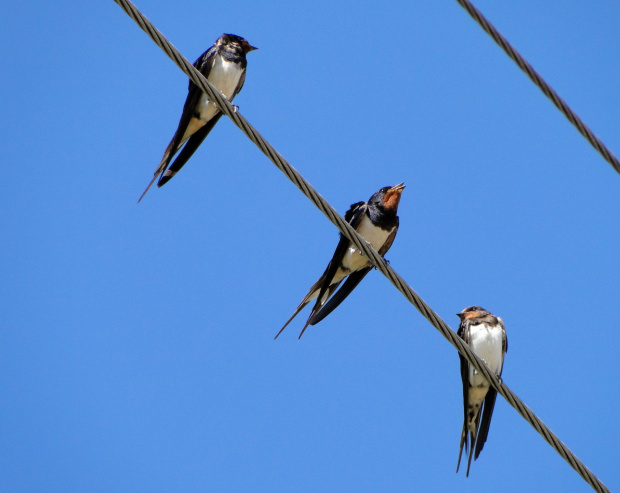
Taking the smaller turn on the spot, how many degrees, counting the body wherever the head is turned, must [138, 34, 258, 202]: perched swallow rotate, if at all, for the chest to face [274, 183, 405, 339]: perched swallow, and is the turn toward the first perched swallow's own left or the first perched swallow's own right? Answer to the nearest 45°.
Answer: approximately 45° to the first perched swallow's own left

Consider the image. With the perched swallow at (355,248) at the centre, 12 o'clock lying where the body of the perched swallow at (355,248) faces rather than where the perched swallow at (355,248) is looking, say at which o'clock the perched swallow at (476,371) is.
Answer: the perched swallow at (476,371) is roughly at 10 o'clock from the perched swallow at (355,248).

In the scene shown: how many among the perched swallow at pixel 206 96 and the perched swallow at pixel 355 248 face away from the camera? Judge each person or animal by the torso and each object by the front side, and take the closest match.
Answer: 0

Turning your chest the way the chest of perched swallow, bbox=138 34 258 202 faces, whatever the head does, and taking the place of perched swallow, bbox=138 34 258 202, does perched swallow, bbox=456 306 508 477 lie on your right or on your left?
on your left

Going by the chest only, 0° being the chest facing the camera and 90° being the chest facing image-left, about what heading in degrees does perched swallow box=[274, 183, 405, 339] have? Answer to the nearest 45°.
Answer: approximately 315°
